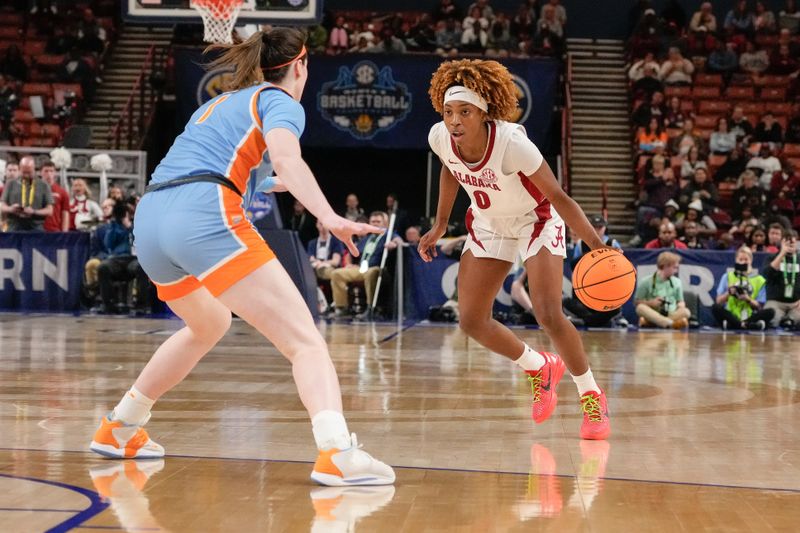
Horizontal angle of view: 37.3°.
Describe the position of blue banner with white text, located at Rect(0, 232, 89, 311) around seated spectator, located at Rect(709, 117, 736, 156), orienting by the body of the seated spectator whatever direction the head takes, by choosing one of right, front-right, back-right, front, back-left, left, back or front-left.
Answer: front-right

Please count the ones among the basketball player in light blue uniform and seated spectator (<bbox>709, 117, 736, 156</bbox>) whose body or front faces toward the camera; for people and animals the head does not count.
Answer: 1

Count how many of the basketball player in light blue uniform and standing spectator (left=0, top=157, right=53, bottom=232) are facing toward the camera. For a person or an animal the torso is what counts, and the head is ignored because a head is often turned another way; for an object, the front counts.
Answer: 1

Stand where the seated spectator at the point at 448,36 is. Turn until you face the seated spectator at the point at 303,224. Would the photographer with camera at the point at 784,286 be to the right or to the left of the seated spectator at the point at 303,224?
left

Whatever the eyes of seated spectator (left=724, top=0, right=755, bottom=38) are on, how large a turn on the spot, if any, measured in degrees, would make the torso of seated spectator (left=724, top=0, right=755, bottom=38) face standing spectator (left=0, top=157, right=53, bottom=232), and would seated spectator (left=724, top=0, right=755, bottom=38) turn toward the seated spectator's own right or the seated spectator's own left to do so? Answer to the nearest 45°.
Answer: approximately 45° to the seated spectator's own right

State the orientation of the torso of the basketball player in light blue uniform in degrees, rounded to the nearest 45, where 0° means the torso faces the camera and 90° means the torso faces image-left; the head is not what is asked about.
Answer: approximately 225°

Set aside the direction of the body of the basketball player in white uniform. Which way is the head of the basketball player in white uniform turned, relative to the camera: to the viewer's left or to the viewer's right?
to the viewer's left

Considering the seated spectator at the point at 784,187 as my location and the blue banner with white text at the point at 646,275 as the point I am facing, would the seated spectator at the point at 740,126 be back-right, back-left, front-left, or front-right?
back-right

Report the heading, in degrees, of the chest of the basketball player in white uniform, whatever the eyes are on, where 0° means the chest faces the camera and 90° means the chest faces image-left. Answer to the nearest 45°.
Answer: approximately 45°

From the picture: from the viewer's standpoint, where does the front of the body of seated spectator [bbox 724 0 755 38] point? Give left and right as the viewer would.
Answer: facing the viewer

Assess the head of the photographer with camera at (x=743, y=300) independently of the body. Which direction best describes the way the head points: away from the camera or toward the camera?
toward the camera

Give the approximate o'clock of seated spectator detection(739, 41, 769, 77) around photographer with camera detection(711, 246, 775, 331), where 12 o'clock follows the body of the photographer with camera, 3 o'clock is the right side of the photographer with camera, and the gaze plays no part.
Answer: The seated spectator is roughly at 6 o'clock from the photographer with camera.

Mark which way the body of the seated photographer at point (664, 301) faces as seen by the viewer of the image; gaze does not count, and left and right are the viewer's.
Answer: facing the viewer and to the right of the viewer

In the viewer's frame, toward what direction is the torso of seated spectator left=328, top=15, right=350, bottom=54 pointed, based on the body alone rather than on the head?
toward the camera

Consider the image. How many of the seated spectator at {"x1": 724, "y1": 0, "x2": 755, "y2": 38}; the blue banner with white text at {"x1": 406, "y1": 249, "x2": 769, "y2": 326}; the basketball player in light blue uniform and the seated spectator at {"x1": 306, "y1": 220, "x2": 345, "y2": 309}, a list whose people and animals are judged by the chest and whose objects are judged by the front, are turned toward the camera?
3

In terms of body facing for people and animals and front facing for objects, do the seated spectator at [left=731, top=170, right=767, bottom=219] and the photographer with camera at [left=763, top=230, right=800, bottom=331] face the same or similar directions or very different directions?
same or similar directions

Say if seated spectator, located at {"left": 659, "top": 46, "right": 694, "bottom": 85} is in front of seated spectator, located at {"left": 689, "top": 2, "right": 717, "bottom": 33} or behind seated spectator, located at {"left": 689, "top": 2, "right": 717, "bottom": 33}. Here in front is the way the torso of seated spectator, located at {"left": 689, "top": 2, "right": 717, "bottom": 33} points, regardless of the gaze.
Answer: in front

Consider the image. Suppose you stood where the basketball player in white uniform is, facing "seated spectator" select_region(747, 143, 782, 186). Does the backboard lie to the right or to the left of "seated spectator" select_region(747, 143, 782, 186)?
left

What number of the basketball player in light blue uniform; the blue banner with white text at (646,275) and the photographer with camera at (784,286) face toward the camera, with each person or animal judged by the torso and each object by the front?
2
